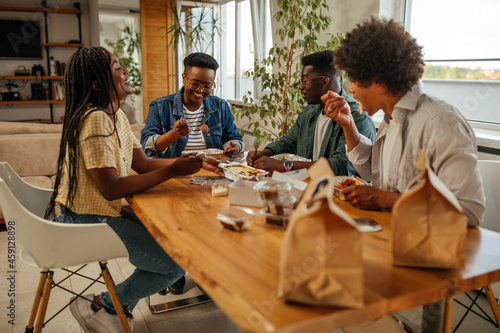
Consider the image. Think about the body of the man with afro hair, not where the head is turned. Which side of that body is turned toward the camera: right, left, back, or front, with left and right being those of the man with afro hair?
left

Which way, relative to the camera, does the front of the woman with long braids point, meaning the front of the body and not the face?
to the viewer's right

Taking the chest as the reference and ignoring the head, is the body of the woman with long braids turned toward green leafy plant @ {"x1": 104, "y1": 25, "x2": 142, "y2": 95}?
no

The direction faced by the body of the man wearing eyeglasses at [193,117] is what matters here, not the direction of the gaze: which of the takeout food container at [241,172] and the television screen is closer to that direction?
the takeout food container

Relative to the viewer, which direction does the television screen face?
toward the camera

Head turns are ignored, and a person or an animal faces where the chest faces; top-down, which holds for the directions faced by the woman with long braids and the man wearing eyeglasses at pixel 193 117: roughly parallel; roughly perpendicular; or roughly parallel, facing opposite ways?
roughly perpendicular

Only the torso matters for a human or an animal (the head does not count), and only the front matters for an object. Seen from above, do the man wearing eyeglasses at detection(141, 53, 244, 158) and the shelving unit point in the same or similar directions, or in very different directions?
same or similar directions

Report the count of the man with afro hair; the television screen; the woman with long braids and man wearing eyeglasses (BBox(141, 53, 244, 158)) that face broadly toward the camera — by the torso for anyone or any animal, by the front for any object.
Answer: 2

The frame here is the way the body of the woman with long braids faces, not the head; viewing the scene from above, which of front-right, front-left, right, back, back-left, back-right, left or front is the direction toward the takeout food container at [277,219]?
front-right

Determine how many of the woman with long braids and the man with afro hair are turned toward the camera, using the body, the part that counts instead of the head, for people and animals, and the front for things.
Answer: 0

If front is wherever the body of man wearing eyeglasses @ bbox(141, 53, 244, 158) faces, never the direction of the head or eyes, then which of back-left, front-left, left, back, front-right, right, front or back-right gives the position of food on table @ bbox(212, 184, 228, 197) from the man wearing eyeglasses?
front

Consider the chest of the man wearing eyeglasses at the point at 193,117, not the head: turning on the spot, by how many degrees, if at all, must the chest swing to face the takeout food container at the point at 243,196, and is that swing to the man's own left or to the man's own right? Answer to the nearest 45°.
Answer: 0° — they already face it

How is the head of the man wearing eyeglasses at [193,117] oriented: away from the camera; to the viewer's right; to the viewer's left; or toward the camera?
toward the camera

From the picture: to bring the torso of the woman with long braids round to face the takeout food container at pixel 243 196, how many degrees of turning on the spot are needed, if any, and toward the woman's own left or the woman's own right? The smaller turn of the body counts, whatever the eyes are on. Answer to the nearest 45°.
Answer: approximately 45° to the woman's own right

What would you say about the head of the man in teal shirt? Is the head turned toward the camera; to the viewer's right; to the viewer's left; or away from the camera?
to the viewer's left

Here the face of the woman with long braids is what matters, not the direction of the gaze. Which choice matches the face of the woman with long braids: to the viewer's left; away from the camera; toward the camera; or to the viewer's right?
to the viewer's right

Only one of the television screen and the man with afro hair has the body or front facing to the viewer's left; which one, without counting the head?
the man with afro hair

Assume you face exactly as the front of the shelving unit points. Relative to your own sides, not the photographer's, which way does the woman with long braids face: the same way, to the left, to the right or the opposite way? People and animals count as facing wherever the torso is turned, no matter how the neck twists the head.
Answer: to the left

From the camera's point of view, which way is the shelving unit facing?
toward the camera
